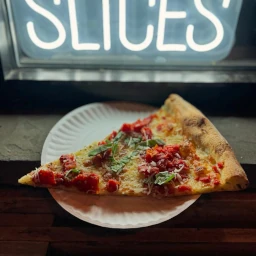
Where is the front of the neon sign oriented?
toward the camera
